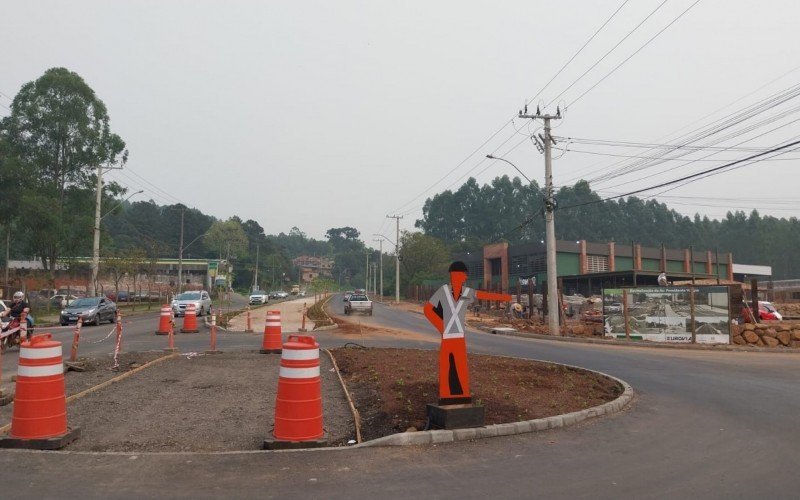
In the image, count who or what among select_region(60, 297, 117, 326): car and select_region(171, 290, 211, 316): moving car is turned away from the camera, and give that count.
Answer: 0

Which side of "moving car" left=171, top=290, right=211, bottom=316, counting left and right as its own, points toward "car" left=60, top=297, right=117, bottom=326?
front

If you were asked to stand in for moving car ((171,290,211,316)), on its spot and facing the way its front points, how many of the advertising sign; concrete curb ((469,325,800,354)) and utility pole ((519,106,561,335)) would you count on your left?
3

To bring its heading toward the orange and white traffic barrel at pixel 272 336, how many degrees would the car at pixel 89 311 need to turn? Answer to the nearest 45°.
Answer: approximately 45° to its left

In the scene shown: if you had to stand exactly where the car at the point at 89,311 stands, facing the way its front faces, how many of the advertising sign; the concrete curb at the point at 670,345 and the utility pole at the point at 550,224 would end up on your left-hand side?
3
